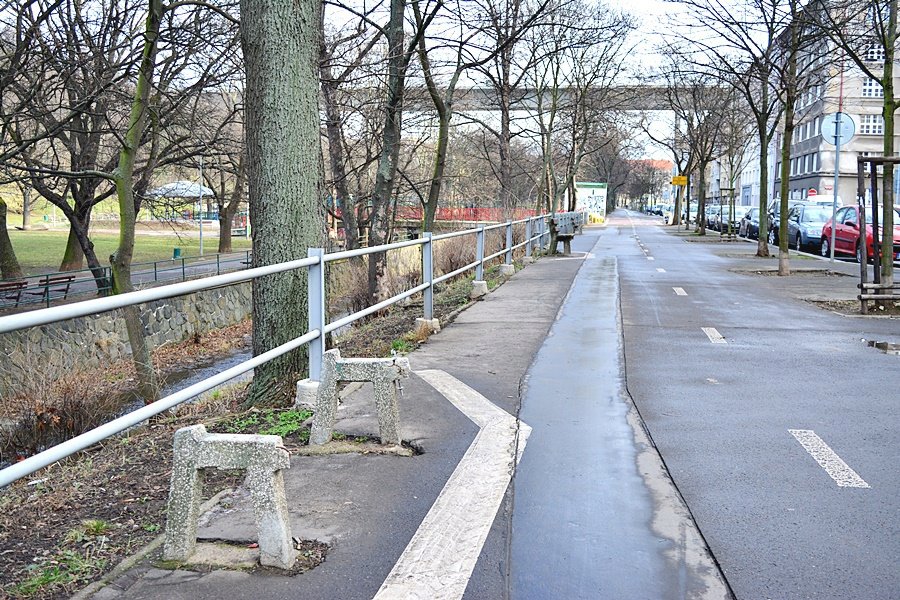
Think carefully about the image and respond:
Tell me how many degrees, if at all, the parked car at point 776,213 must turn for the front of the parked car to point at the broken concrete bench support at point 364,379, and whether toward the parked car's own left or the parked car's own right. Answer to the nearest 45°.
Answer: approximately 45° to the parked car's own left

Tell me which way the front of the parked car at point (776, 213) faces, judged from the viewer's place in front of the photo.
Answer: facing the viewer and to the left of the viewer

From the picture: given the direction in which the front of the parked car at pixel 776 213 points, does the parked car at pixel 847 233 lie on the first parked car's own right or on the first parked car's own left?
on the first parked car's own left

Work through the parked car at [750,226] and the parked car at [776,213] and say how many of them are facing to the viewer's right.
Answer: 0

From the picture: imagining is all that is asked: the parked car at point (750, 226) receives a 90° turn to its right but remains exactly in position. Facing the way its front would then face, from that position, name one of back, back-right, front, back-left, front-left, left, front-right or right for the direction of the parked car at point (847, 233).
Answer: back-left
